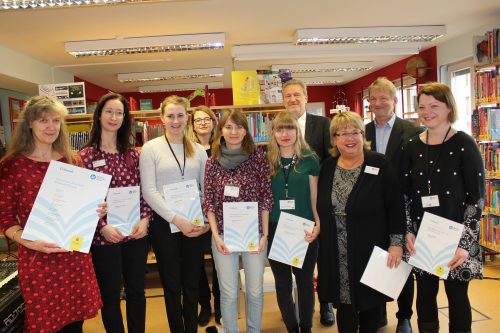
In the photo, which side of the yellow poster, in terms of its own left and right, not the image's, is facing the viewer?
front

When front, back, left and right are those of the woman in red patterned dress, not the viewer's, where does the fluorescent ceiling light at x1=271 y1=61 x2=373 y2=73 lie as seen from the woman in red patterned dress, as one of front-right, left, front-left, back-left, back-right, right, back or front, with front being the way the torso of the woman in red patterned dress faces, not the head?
left

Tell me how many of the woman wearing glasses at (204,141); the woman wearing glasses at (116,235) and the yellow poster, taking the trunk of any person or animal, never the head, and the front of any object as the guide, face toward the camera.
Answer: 3

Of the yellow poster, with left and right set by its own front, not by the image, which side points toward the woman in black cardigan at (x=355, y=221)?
front

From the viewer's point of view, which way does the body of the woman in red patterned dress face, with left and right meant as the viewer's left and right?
facing the viewer and to the right of the viewer

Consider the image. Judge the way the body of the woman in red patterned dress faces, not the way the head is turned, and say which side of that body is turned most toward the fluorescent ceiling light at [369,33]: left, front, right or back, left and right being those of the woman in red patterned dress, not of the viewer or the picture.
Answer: left

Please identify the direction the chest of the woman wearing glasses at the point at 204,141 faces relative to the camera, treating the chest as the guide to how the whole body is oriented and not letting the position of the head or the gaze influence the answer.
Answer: toward the camera

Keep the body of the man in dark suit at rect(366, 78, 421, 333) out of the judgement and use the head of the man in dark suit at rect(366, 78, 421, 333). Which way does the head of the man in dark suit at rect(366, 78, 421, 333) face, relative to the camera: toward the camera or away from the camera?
toward the camera

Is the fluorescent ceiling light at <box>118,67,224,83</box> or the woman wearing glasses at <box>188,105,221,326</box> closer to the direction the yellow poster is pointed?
the woman wearing glasses

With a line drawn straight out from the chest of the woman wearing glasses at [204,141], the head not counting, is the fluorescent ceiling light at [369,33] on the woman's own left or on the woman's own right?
on the woman's own left

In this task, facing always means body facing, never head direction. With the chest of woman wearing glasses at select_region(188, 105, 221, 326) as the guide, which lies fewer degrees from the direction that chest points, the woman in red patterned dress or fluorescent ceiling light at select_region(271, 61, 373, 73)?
the woman in red patterned dress

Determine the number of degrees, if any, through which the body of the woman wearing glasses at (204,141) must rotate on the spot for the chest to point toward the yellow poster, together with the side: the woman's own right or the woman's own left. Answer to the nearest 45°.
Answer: approximately 135° to the woman's own left

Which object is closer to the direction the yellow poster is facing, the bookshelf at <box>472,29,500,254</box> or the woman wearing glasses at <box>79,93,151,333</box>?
the woman wearing glasses

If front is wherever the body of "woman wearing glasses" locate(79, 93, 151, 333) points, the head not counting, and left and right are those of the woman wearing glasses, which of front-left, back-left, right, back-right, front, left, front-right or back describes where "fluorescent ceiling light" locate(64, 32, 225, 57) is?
back

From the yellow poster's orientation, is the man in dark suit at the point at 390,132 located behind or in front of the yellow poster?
in front

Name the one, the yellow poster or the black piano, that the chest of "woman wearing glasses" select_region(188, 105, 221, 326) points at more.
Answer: the black piano
